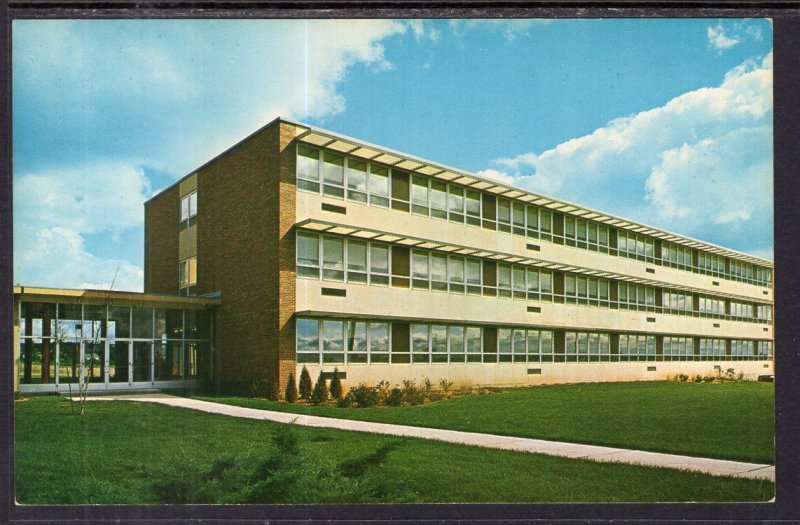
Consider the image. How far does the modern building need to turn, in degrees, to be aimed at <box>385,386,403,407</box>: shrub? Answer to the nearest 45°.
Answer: approximately 45° to its right

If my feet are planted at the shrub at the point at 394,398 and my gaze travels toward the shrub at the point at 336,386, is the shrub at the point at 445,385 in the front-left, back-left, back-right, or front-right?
back-right

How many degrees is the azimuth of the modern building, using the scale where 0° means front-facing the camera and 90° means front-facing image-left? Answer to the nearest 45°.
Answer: approximately 315°

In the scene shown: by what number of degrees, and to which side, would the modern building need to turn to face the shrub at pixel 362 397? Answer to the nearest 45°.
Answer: approximately 45° to its right

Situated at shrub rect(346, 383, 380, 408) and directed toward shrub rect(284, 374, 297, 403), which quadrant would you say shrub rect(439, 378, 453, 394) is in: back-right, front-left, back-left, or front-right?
back-right
